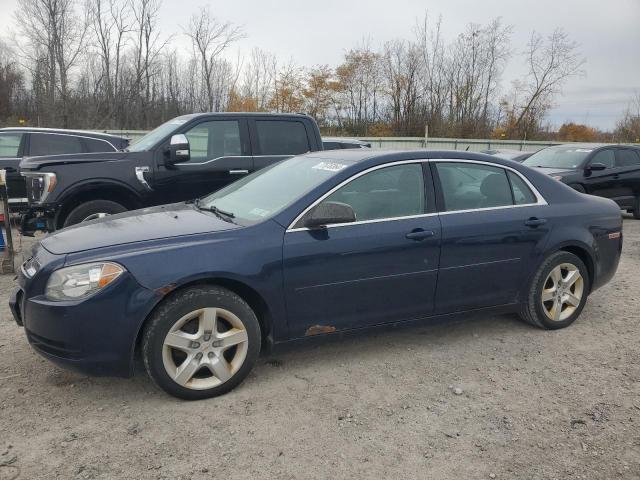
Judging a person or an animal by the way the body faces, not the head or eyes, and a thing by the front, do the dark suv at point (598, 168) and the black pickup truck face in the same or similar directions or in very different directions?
same or similar directions

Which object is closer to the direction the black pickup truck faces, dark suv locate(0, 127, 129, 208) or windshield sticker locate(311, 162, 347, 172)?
the dark suv

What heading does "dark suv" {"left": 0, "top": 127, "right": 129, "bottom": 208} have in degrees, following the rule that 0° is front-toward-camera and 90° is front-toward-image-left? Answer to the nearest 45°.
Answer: approximately 90°

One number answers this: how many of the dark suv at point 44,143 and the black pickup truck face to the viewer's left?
2

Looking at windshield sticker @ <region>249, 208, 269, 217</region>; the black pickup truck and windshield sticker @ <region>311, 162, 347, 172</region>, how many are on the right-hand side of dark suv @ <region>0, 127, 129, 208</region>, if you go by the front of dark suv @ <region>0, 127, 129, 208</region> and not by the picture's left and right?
0

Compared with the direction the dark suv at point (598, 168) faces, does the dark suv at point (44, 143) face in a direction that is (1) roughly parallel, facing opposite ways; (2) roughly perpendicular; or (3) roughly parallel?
roughly parallel

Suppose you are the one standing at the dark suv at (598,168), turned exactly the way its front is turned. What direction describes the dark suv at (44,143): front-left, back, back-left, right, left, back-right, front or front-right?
front

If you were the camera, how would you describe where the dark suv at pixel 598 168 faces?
facing the viewer and to the left of the viewer

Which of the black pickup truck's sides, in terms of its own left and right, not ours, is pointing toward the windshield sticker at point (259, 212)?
left

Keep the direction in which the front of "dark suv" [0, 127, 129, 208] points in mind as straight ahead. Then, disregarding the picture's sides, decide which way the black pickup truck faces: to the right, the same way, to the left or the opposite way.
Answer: the same way

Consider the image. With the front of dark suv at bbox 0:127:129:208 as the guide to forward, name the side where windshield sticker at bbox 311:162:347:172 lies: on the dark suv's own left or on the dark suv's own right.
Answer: on the dark suv's own left

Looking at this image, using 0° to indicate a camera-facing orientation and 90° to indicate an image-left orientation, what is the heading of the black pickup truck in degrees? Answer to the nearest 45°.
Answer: approximately 90°
